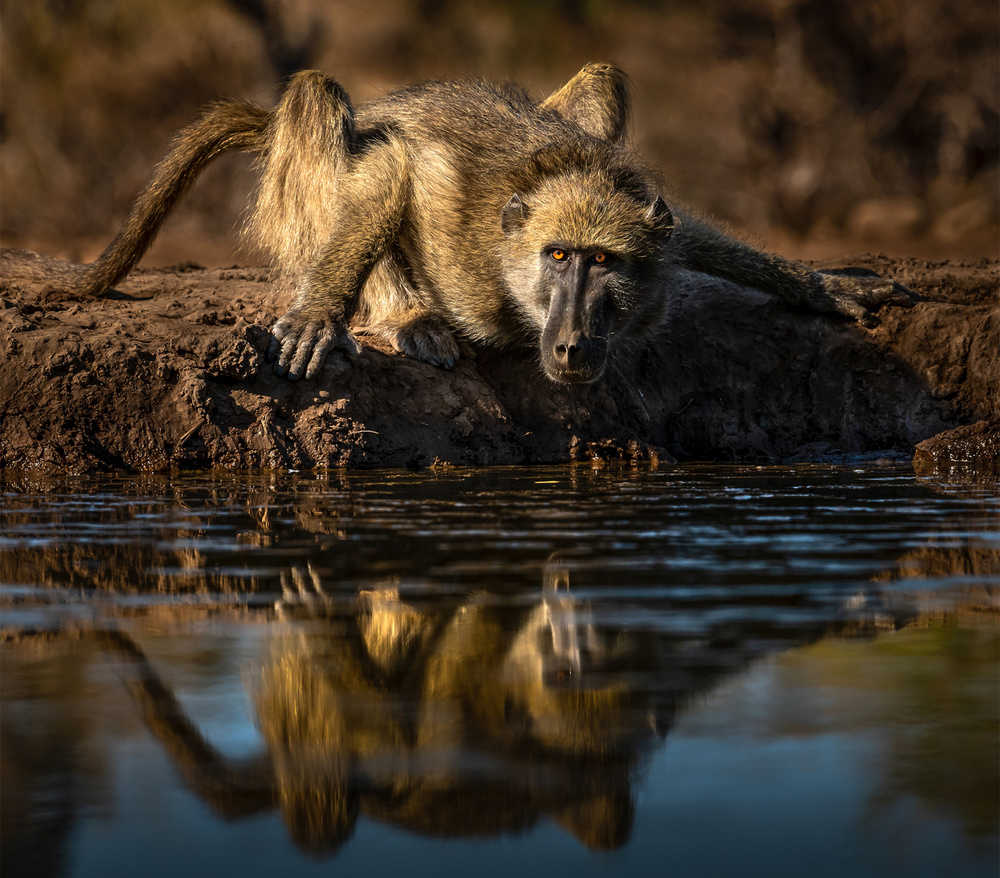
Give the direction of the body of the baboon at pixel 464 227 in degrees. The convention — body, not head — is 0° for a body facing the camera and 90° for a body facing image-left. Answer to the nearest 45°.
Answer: approximately 315°

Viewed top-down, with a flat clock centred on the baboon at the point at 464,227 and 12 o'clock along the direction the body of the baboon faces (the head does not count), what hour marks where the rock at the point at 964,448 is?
The rock is roughly at 11 o'clock from the baboon.
